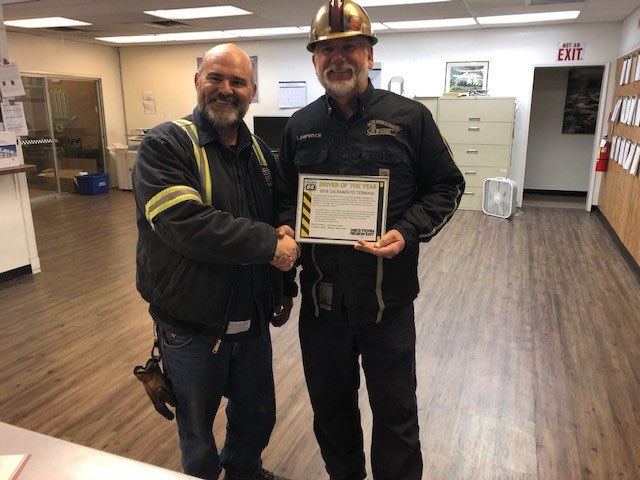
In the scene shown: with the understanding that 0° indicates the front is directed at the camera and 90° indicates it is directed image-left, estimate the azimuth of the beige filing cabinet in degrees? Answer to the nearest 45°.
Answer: approximately 0°

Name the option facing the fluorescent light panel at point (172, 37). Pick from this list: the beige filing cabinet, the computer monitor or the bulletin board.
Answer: the bulletin board

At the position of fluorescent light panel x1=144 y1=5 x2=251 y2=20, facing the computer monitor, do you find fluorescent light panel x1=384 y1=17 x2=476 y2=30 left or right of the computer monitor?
right

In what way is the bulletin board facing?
to the viewer's left

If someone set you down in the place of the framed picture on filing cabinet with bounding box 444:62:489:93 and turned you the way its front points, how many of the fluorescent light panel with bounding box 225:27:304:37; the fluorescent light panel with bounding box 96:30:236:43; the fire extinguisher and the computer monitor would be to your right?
3

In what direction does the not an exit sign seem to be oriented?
toward the camera

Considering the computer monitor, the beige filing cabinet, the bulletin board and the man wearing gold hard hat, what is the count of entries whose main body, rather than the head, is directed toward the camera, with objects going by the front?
3

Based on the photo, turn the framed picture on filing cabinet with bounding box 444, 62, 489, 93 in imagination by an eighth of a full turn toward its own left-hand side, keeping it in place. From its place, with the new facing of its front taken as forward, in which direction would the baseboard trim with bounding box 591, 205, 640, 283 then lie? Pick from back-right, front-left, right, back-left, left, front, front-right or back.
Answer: front

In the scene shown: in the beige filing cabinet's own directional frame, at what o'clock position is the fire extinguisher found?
The fire extinguisher is roughly at 9 o'clock from the beige filing cabinet.

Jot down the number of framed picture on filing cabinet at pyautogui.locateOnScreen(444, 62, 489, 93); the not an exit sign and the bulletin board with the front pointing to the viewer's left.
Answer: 1

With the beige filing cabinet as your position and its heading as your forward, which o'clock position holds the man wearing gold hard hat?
The man wearing gold hard hat is roughly at 12 o'clock from the beige filing cabinet.

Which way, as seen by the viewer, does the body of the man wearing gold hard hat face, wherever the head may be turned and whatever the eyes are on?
toward the camera

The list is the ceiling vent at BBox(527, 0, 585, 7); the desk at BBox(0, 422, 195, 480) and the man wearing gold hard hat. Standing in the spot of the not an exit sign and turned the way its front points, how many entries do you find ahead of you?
3
